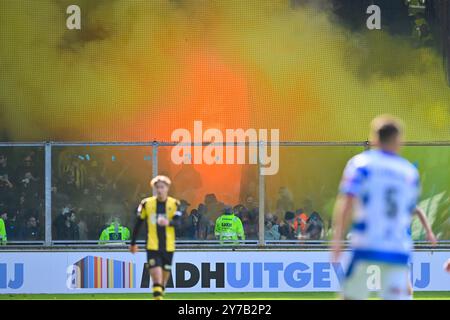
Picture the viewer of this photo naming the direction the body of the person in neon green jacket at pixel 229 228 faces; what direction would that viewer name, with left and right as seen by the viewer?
facing away from the viewer

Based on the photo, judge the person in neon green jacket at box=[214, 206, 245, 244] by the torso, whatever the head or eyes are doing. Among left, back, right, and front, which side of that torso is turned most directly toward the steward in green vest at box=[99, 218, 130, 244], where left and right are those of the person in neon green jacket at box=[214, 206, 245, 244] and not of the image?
left

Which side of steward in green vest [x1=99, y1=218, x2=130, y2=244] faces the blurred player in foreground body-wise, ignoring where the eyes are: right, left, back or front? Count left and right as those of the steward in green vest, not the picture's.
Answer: back

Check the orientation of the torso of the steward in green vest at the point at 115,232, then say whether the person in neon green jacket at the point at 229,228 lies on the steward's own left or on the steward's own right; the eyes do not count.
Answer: on the steward's own right

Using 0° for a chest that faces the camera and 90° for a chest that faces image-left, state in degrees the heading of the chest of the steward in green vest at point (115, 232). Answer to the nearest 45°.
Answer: approximately 180°

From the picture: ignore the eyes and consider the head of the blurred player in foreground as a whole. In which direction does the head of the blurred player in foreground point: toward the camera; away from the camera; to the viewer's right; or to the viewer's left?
away from the camera

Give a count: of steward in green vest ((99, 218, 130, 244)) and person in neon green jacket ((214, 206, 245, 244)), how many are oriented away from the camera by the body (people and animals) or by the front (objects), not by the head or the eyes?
2

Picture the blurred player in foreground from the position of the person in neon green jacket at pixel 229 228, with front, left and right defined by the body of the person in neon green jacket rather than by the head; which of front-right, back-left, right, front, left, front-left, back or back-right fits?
back

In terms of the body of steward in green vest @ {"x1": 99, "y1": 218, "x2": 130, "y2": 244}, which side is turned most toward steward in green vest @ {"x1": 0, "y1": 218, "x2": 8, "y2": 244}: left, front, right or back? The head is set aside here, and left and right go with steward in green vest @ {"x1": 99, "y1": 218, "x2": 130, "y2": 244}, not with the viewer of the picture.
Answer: left
